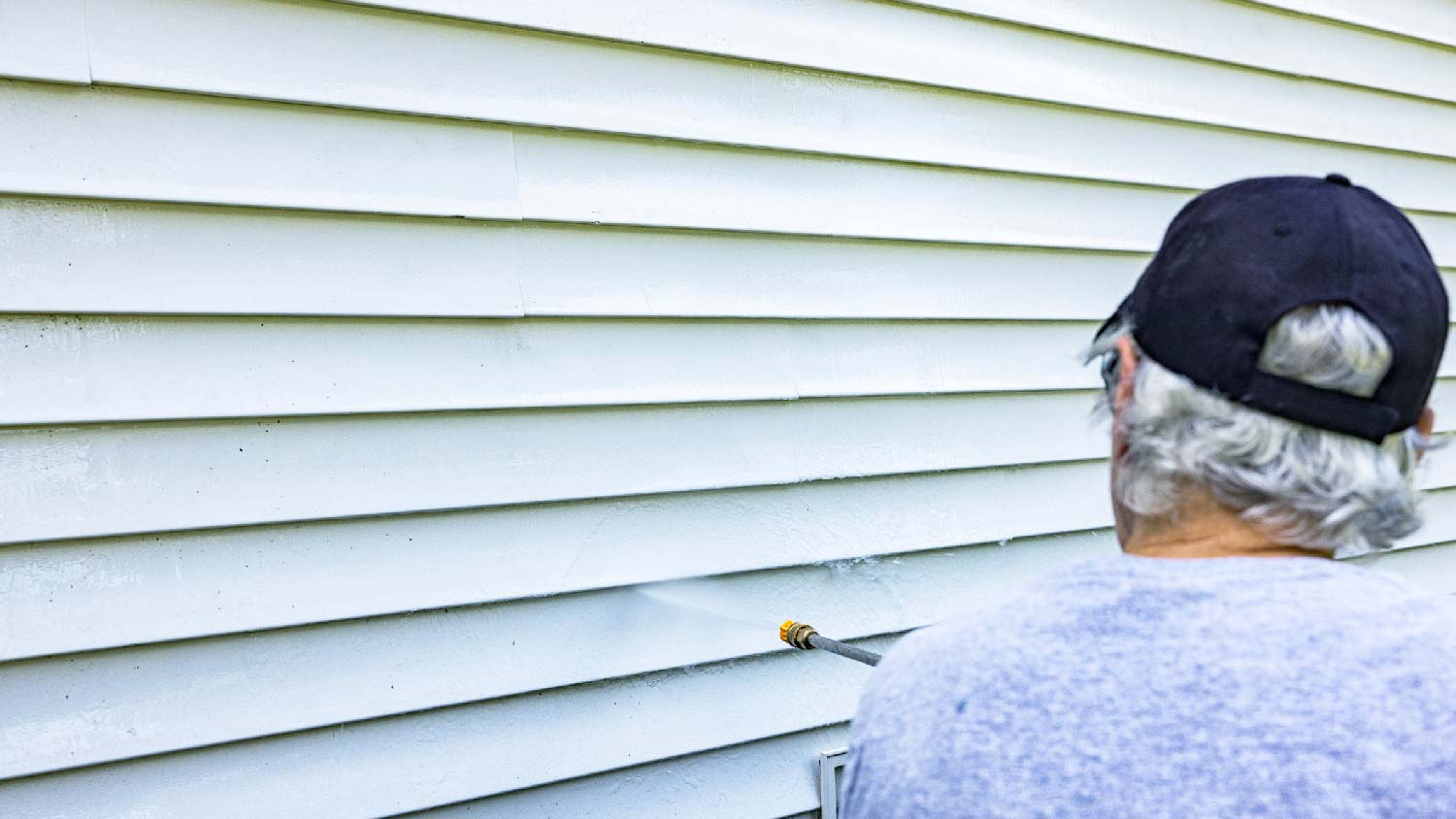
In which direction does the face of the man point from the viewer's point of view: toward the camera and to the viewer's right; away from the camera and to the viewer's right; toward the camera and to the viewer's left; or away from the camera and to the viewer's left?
away from the camera and to the viewer's left

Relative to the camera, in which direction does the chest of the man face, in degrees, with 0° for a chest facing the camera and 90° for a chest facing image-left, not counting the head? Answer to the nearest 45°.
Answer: approximately 180°
